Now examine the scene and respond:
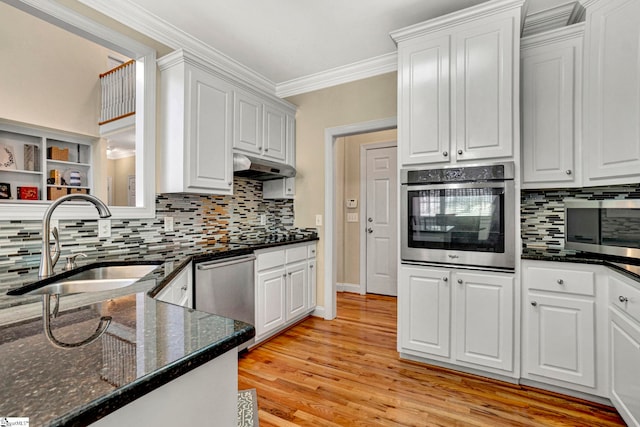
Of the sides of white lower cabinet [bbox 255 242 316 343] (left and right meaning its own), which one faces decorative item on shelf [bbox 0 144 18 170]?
back

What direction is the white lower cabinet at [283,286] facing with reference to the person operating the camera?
facing the viewer and to the right of the viewer

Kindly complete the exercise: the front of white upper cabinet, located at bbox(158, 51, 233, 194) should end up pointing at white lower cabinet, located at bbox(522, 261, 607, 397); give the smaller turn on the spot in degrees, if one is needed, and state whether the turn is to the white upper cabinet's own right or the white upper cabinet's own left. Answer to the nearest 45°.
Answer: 0° — it already faces it

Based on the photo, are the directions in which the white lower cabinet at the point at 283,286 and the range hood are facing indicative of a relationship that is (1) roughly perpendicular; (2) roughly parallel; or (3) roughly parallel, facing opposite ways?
roughly parallel

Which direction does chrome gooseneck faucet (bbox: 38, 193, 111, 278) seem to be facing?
to the viewer's right

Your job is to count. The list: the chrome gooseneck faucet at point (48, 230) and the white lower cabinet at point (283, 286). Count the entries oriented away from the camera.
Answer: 0

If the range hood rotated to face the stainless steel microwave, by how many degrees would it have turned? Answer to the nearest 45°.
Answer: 0° — it already faces it

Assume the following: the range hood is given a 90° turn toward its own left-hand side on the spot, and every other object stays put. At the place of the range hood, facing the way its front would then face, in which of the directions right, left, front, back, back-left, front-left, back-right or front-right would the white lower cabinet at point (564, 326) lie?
right

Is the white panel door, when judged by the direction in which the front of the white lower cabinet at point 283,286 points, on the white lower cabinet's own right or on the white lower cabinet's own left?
on the white lower cabinet's own left

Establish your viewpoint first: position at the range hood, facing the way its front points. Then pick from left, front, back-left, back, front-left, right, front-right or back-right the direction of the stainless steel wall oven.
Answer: front

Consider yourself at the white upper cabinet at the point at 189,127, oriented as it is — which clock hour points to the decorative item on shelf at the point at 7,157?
The decorative item on shelf is roughly at 6 o'clock from the white upper cabinet.

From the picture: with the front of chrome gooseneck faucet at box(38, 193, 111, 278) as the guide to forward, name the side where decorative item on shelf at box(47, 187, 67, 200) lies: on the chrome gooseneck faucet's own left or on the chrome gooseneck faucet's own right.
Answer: on the chrome gooseneck faucet's own left

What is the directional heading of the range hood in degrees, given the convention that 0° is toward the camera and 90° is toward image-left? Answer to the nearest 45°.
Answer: approximately 315°

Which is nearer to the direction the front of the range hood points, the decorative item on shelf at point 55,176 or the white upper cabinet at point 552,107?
the white upper cabinet

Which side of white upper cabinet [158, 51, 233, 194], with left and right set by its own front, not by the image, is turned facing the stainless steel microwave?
front
